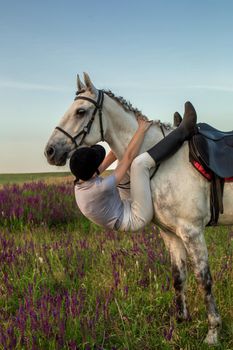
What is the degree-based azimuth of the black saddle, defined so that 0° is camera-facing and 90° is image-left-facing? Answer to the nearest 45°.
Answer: approximately 90°

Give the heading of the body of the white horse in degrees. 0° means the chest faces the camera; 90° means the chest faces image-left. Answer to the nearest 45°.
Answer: approximately 45°
